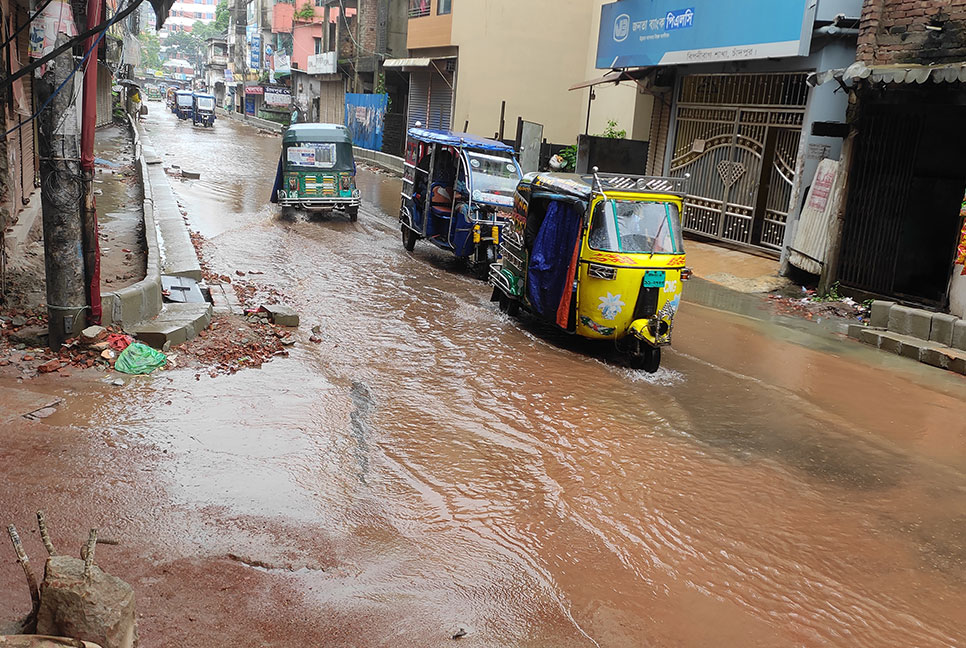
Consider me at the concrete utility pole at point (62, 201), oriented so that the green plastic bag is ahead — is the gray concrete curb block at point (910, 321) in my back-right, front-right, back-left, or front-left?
front-left

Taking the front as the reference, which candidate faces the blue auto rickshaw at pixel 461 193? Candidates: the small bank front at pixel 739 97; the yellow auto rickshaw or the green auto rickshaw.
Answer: the small bank front

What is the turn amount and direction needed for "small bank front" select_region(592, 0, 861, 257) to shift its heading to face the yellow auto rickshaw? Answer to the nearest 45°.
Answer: approximately 45° to its left

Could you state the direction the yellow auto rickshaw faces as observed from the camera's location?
facing the viewer and to the right of the viewer

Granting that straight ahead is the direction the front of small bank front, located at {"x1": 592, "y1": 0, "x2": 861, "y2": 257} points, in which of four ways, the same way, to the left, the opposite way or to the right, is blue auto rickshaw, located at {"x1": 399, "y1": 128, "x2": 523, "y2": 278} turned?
to the left

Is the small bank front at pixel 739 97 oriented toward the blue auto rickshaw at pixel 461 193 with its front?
yes

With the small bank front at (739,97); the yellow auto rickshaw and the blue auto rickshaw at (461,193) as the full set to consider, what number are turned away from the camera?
0

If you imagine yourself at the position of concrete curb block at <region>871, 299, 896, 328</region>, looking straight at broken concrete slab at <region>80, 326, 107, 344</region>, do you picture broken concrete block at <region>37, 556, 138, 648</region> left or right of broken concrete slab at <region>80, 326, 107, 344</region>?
left

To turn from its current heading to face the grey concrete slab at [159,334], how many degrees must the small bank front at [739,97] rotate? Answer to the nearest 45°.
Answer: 0° — it already faces it

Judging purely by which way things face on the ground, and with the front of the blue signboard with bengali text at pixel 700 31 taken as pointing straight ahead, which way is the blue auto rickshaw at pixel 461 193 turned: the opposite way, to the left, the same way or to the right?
to the left

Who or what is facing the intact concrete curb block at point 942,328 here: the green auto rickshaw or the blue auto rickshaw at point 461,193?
the blue auto rickshaw

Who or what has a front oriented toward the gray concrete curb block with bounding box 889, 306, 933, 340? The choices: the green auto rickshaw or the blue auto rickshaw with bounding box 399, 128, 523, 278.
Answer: the blue auto rickshaw

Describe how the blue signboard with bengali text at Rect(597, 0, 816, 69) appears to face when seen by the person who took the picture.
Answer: facing the viewer and to the left of the viewer

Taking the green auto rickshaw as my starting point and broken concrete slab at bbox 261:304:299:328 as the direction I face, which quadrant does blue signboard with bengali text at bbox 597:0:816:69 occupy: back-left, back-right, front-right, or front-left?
front-left
